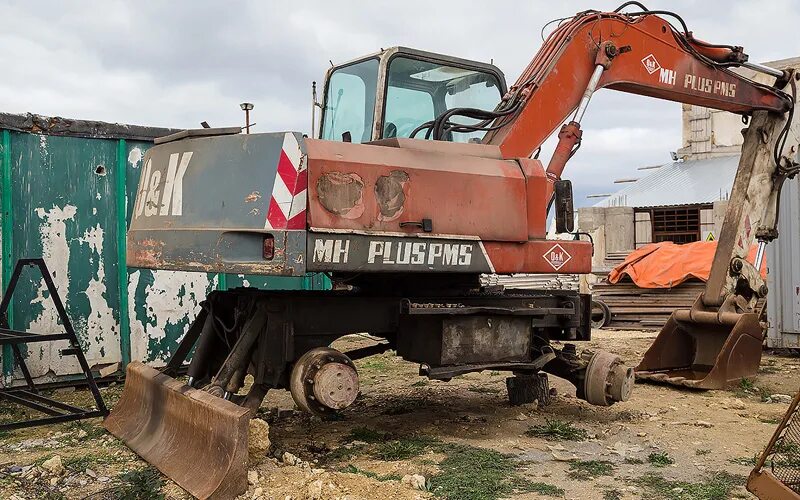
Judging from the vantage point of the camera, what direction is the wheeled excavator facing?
facing away from the viewer and to the right of the viewer

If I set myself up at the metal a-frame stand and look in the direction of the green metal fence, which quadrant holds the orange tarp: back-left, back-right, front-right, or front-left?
front-right

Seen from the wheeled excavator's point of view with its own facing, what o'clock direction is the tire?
The tire is roughly at 11 o'clock from the wheeled excavator.

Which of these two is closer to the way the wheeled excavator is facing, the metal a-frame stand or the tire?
the tire

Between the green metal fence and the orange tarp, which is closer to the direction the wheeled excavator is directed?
the orange tarp

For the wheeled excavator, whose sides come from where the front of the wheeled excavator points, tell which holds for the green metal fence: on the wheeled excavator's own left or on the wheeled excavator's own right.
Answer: on the wheeled excavator's own left

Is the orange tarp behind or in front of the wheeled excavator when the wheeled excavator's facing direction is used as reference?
in front

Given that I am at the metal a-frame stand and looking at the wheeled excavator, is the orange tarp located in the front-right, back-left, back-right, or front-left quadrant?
front-left

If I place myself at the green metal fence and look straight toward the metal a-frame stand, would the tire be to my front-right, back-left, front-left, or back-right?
back-left
